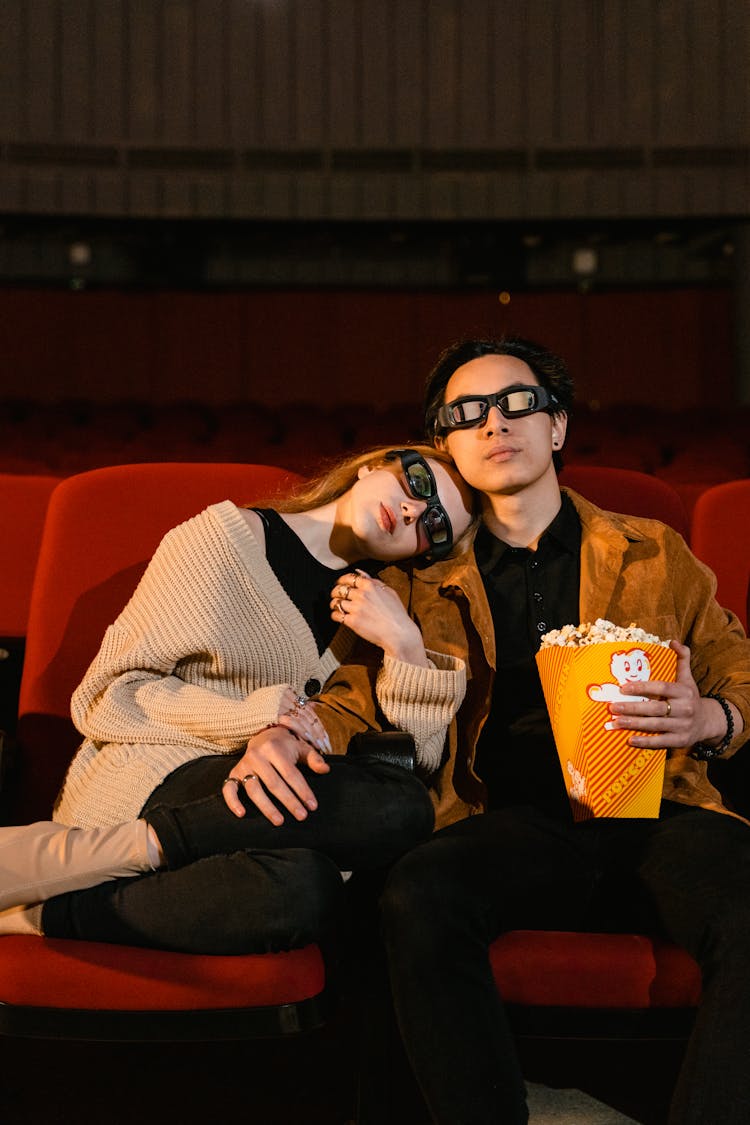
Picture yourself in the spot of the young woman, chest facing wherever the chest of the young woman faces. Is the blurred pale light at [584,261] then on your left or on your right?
on your left

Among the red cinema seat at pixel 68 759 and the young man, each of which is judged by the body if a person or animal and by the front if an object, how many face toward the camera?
2

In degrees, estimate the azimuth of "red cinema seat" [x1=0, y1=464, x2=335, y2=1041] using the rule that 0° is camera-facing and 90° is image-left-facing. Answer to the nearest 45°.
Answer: approximately 0°

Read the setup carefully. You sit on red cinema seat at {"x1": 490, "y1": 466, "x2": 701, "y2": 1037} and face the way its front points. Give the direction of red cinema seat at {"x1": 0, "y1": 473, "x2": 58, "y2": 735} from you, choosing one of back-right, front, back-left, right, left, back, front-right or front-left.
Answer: back-right
